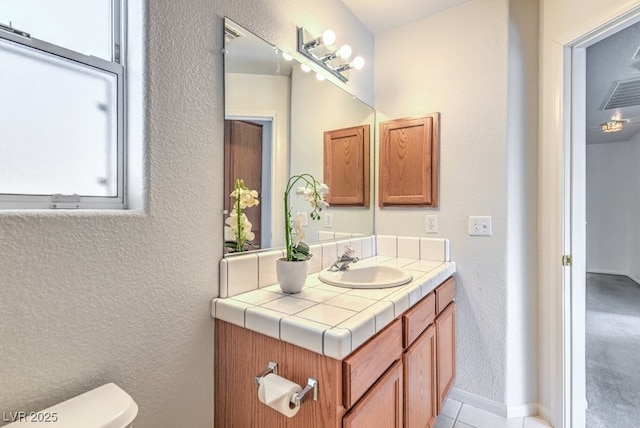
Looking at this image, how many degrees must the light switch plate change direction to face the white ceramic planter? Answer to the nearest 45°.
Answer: approximately 45° to its right

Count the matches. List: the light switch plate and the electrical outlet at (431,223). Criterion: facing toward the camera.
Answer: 2

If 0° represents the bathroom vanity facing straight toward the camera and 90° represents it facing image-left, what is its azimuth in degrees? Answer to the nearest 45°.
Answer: approximately 315°

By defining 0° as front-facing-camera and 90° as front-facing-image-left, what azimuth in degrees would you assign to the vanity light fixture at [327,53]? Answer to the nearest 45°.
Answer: approximately 315°

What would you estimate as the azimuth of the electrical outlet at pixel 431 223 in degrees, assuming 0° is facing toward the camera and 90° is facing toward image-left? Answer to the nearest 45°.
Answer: approximately 0°
